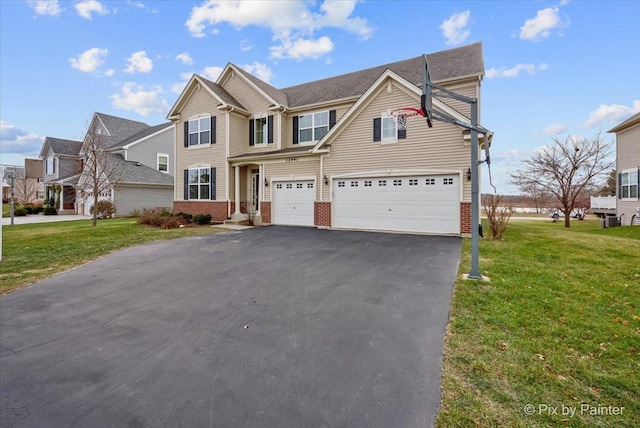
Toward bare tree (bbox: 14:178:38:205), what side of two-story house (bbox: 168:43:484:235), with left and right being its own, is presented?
right

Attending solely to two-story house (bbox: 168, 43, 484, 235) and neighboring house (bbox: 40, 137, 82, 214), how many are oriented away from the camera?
0

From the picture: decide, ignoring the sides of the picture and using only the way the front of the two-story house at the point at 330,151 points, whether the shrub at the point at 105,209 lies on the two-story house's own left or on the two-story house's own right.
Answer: on the two-story house's own right

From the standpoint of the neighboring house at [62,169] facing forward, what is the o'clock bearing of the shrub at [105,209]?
The shrub is roughly at 10 o'clock from the neighboring house.

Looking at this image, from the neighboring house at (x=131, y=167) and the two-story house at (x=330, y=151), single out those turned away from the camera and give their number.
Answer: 0

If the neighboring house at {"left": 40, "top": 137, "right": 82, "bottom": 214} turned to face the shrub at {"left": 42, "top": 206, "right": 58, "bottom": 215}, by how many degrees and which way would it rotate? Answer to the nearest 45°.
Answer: approximately 45° to its left

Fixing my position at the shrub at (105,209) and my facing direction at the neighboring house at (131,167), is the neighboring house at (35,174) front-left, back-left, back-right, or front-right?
front-left

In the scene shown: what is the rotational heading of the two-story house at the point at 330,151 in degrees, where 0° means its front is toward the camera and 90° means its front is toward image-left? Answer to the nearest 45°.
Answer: approximately 45°

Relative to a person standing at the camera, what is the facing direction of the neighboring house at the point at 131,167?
facing the viewer and to the left of the viewer

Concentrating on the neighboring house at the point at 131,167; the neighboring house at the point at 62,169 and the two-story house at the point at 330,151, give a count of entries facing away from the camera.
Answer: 0

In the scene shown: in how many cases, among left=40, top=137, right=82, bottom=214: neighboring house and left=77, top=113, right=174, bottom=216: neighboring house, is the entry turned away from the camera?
0

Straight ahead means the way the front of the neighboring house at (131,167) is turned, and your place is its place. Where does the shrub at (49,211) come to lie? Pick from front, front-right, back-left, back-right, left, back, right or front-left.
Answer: right

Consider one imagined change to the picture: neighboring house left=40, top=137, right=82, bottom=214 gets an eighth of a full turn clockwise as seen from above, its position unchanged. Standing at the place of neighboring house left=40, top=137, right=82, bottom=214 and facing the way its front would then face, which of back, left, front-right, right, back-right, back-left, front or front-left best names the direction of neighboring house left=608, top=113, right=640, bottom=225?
back-left
